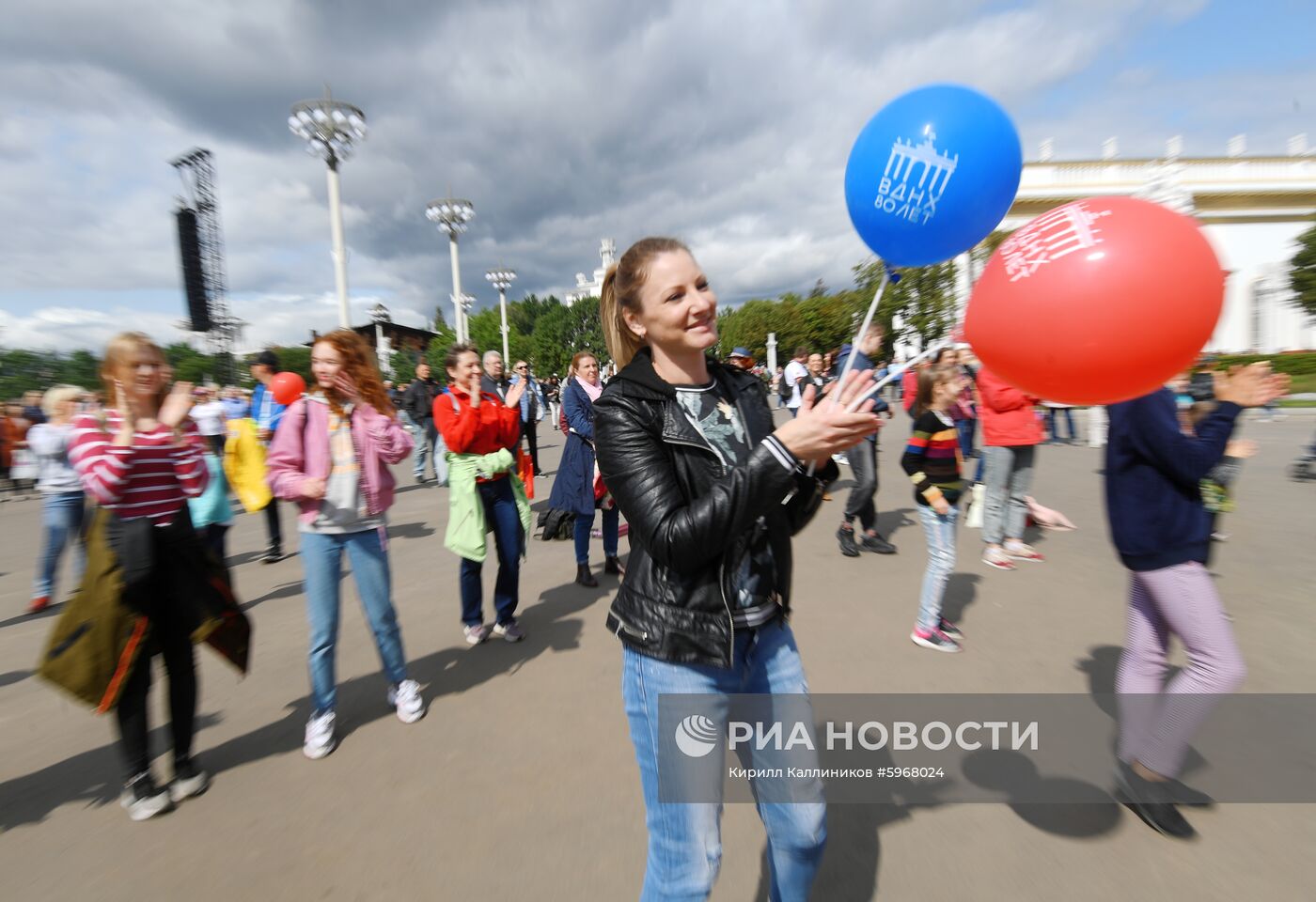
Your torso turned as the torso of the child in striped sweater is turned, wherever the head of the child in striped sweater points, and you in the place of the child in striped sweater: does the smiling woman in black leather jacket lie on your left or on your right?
on your right

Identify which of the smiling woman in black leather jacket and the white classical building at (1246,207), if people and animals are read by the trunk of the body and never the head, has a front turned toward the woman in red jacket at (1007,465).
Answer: the white classical building

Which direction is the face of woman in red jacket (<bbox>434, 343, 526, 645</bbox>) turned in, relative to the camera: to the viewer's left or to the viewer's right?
to the viewer's right

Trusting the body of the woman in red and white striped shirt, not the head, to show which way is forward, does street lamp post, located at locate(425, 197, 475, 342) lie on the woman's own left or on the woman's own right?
on the woman's own left

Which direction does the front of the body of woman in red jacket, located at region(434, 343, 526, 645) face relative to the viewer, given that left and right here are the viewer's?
facing the viewer and to the right of the viewer

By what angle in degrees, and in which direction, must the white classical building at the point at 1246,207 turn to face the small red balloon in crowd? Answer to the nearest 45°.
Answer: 0° — it already faces it

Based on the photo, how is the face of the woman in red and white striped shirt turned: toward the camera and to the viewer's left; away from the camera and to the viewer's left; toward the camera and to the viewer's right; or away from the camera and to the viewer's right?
toward the camera and to the viewer's right

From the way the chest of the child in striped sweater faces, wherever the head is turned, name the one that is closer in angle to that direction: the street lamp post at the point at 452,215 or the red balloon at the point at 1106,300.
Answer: the red balloon

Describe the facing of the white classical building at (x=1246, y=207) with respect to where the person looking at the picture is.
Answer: facing the viewer

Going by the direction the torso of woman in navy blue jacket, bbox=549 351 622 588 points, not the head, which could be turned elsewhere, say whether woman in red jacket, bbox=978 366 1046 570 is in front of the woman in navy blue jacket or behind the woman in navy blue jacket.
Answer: in front
